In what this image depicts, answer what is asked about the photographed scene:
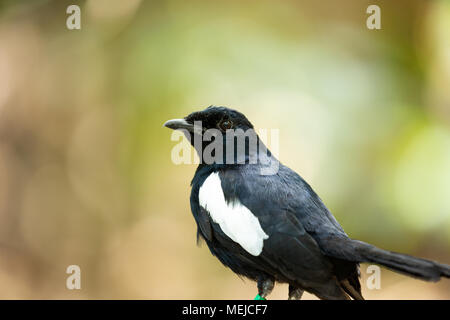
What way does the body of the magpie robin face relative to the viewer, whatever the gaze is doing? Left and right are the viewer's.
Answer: facing to the left of the viewer
